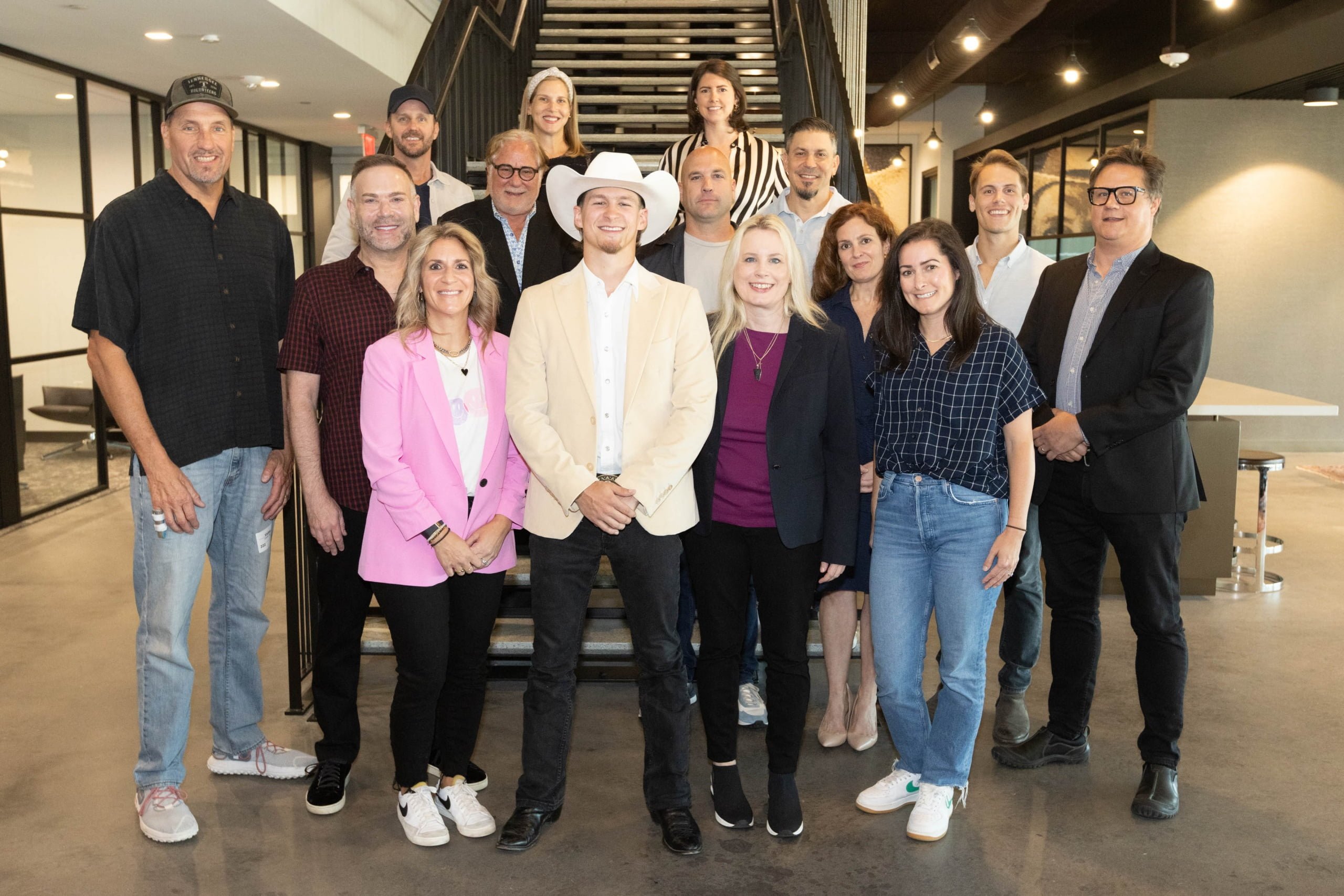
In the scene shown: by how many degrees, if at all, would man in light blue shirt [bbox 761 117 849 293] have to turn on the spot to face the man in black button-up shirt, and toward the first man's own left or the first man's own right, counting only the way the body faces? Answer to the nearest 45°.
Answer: approximately 45° to the first man's own right

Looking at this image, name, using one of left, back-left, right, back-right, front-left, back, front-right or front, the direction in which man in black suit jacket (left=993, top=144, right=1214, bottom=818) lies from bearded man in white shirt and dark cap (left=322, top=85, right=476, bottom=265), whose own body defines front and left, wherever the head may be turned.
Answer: front-left

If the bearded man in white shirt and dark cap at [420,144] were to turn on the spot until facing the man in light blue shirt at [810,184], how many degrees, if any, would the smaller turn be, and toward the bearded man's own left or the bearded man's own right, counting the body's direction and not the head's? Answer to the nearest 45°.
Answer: approximately 90° to the bearded man's own left

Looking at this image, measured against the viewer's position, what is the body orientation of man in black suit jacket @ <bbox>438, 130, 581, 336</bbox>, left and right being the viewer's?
facing the viewer

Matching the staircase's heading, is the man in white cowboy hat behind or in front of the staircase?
in front

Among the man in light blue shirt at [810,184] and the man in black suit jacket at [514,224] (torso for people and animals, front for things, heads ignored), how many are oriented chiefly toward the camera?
2

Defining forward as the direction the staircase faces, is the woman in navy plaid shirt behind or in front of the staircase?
in front

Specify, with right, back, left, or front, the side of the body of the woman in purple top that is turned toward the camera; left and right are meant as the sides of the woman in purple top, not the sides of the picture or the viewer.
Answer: front

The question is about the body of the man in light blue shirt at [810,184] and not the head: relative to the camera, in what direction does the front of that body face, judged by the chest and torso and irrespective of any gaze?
toward the camera

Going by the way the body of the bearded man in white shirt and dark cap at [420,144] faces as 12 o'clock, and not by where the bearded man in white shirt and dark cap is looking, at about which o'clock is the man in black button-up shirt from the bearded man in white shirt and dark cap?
The man in black button-up shirt is roughly at 1 o'clock from the bearded man in white shirt and dark cap.
